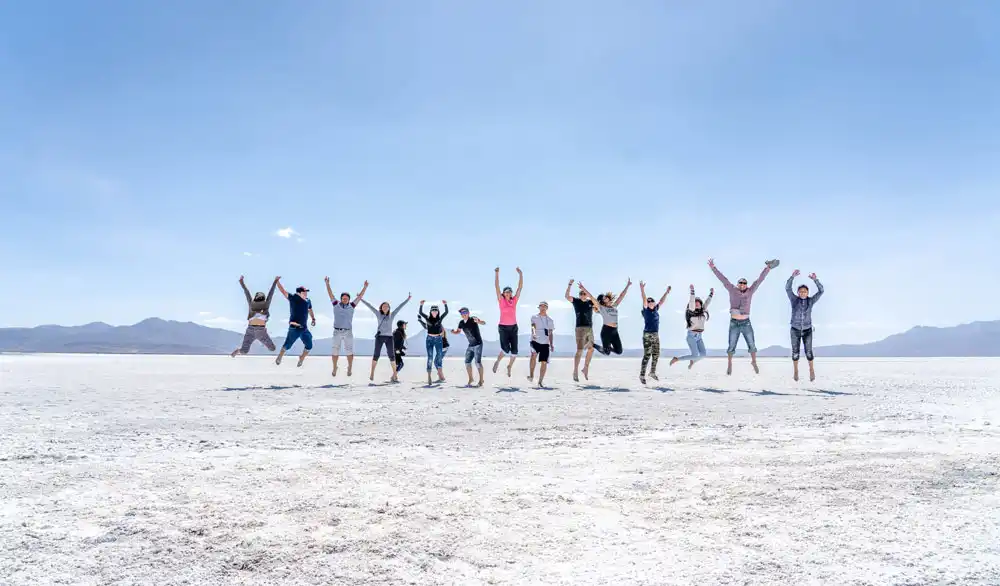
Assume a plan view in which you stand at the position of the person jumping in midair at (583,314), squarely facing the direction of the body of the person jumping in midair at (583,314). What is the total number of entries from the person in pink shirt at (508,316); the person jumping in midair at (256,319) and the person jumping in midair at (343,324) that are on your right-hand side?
3

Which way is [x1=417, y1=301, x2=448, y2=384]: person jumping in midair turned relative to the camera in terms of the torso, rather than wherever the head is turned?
toward the camera

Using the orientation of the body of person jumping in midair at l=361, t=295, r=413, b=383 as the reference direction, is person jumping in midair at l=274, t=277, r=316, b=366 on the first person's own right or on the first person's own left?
on the first person's own right

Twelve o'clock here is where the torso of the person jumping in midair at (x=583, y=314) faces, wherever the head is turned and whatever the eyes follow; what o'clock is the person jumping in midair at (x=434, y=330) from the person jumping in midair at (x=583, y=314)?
the person jumping in midair at (x=434, y=330) is roughly at 3 o'clock from the person jumping in midair at (x=583, y=314).

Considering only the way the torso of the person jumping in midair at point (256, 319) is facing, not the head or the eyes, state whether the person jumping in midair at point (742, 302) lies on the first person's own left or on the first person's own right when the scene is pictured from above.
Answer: on the first person's own left

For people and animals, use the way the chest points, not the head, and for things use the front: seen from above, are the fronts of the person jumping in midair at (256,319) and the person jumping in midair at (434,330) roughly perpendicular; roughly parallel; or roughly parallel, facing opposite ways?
roughly parallel

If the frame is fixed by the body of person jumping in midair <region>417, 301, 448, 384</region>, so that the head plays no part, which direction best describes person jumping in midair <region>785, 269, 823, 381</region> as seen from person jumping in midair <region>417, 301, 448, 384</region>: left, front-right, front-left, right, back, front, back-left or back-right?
left

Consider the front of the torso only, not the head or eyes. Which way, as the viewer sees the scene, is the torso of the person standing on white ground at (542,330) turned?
toward the camera

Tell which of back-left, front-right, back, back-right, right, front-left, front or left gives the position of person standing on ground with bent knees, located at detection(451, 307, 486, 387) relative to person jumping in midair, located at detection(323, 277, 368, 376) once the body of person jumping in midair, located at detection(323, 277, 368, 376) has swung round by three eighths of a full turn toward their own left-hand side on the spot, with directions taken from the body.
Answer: right

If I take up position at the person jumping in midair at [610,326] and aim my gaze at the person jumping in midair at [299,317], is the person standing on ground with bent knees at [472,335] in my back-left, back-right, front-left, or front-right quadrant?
front-left

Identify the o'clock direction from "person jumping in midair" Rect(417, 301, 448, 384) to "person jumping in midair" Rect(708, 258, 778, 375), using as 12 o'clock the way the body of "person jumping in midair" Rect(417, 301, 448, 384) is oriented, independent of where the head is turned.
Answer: "person jumping in midair" Rect(708, 258, 778, 375) is roughly at 9 o'clock from "person jumping in midair" Rect(417, 301, 448, 384).

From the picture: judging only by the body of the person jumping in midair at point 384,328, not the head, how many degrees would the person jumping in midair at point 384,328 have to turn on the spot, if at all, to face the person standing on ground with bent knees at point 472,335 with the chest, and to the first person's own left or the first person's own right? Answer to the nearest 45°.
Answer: approximately 45° to the first person's own left

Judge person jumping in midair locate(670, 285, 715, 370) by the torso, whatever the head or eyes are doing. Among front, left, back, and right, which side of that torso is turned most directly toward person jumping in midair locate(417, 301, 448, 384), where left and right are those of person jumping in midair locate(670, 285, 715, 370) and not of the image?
right

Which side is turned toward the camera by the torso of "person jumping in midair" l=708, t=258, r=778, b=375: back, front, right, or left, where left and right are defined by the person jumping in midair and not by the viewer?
front

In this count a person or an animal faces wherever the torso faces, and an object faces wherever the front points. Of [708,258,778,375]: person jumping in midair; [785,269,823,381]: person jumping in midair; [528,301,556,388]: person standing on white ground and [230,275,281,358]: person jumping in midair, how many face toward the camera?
4

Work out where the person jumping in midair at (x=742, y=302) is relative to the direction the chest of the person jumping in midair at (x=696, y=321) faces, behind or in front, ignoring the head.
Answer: in front

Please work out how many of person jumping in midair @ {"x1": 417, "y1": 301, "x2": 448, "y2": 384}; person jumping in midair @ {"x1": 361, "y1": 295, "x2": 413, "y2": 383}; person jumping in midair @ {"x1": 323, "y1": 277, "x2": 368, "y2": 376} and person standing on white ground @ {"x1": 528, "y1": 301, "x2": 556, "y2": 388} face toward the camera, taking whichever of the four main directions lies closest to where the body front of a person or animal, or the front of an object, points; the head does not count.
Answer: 4
